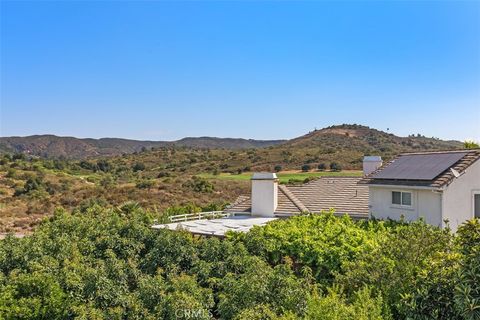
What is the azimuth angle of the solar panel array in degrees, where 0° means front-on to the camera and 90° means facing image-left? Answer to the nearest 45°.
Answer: approximately 45°

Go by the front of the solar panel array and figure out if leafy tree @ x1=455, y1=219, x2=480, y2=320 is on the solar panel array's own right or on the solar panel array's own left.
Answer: on the solar panel array's own left

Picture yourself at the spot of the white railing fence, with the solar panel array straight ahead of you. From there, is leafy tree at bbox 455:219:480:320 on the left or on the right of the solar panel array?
right
